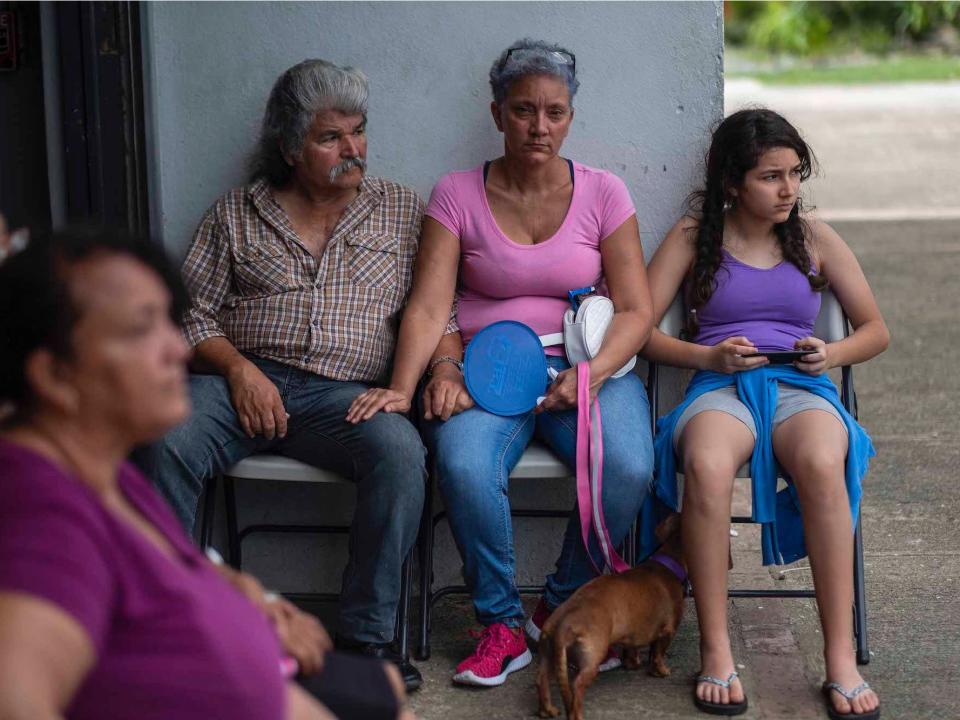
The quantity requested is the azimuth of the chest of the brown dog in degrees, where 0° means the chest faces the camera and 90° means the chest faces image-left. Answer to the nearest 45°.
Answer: approximately 225°

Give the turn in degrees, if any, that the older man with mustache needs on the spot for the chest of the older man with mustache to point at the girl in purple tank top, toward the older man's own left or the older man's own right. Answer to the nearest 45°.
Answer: approximately 90° to the older man's own left

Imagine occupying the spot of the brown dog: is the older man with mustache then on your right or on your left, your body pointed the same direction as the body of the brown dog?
on your left

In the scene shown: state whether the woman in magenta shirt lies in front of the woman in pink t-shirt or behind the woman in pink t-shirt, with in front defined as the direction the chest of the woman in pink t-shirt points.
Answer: in front

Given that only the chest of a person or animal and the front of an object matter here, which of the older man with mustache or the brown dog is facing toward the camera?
the older man with mustache

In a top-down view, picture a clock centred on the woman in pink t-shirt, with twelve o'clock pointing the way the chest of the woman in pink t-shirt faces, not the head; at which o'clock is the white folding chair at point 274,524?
The white folding chair is roughly at 3 o'clock from the woman in pink t-shirt.

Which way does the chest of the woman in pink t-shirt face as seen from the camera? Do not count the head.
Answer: toward the camera

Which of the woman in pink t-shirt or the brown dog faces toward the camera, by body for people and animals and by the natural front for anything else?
the woman in pink t-shirt

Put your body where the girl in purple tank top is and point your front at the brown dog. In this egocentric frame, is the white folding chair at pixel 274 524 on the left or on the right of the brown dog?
right

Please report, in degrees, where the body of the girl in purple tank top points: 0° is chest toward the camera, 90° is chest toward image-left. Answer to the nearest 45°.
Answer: approximately 0°

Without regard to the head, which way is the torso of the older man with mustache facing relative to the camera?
toward the camera

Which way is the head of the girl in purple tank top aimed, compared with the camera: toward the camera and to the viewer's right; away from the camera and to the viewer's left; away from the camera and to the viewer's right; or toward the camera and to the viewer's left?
toward the camera and to the viewer's right

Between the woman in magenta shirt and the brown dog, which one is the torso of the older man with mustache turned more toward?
the woman in magenta shirt

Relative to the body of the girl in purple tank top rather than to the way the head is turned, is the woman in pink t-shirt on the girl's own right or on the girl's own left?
on the girl's own right

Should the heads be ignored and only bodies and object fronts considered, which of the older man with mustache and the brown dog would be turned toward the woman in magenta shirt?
the older man with mustache

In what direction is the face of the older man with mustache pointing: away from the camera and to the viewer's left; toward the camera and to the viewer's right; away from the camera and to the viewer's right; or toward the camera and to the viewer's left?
toward the camera and to the viewer's right

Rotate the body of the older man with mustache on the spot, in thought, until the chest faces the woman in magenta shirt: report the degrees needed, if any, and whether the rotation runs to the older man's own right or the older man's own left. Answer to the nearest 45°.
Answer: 0° — they already face them
